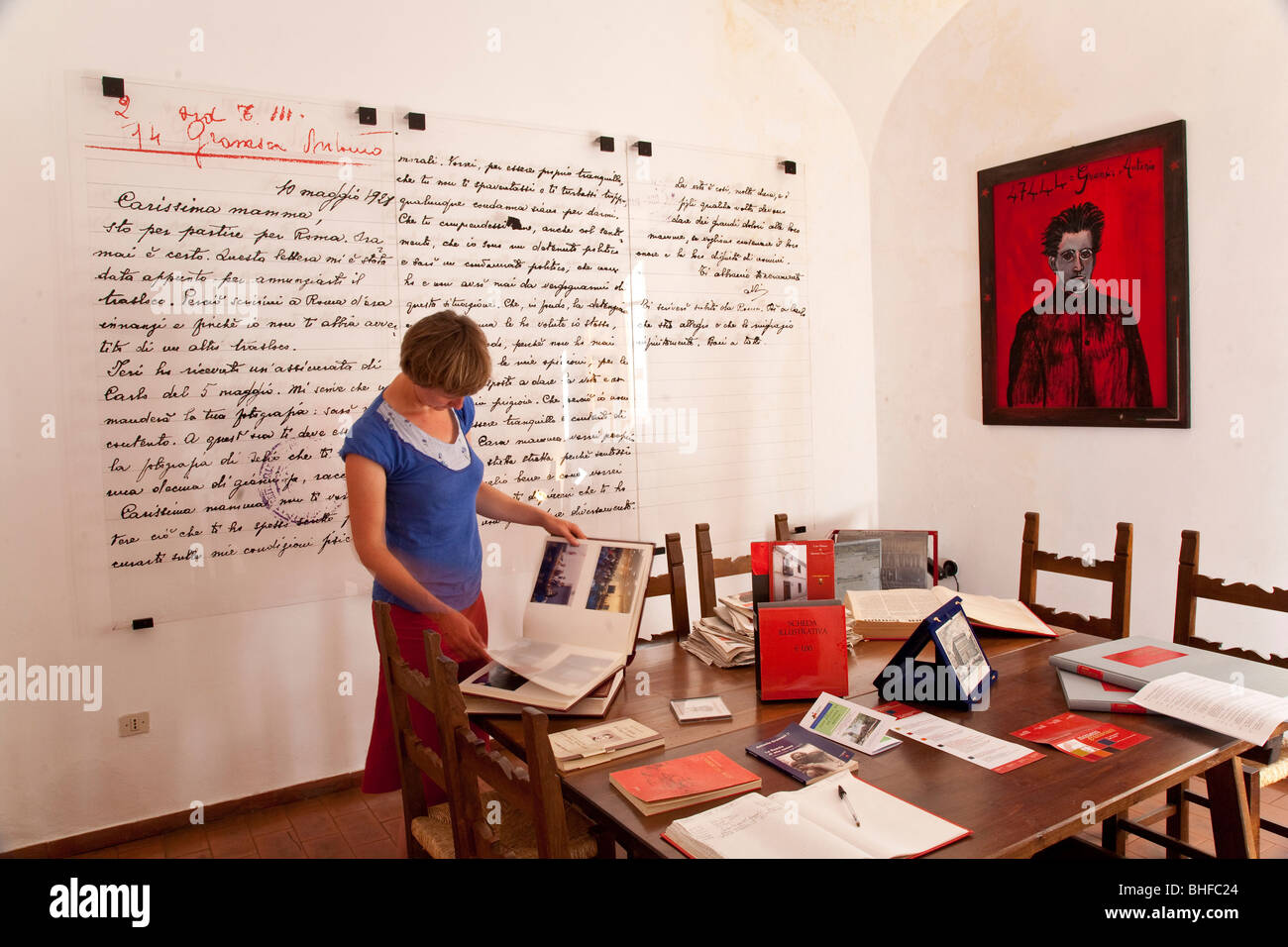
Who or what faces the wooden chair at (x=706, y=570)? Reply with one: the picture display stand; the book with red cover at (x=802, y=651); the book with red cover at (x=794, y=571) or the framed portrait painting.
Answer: the framed portrait painting

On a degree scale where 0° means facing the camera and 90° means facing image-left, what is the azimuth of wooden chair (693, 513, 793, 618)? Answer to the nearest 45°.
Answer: approximately 315°

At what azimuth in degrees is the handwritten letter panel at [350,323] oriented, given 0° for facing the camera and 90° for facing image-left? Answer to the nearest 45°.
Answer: approximately 315°

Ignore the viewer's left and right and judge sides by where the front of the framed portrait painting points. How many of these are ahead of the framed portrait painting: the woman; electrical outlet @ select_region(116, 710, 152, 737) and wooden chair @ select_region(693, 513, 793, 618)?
3

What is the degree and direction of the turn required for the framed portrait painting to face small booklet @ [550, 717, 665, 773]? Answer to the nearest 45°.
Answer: approximately 45° to its left

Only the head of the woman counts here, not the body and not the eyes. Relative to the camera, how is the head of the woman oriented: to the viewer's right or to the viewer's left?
to the viewer's right

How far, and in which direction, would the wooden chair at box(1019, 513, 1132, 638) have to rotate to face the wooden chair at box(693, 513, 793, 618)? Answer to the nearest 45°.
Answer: approximately 45° to its right

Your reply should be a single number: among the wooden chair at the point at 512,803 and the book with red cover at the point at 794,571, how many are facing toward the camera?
1

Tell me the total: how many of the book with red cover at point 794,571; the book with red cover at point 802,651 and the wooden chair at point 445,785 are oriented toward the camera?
2

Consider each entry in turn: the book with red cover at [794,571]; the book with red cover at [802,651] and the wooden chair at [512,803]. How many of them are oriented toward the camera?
2
